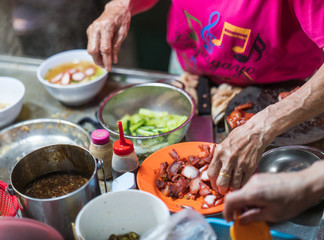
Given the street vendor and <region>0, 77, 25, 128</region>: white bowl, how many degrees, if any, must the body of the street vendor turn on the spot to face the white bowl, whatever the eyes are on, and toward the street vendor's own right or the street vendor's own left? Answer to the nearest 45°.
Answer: approximately 45° to the street vendor's own right

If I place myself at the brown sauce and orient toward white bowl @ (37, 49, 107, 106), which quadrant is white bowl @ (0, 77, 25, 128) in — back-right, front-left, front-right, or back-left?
front-left

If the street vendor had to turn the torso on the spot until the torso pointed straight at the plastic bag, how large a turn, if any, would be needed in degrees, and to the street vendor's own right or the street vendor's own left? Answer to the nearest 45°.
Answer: approximately 45° to the street vendor's own left

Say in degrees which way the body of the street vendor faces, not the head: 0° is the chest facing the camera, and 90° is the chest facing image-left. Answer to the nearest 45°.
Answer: approximately 45°

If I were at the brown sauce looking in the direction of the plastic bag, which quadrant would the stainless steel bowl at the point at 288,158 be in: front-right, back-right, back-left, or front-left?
front-left

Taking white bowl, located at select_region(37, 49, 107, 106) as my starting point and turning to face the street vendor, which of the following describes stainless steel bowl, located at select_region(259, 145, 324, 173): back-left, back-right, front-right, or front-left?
front-right

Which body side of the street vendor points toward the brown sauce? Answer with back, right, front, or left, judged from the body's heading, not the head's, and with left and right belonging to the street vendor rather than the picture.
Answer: front
